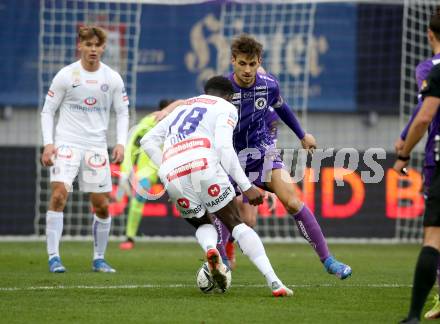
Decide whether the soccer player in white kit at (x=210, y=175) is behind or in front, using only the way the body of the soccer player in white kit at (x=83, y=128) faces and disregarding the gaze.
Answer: in front

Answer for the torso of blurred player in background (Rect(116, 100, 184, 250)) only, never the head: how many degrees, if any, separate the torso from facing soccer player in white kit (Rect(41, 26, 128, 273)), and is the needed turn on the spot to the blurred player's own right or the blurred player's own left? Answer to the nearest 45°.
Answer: approximately 45° to the blurred player's own right

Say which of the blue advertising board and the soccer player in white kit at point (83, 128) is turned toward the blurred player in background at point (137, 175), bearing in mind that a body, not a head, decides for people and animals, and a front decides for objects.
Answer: the blue advertising board

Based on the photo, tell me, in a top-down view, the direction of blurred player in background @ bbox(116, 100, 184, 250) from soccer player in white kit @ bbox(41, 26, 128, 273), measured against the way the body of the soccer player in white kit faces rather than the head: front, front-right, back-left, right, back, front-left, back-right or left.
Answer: back

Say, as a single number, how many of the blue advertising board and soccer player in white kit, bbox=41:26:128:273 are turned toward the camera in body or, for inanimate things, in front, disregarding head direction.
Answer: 2

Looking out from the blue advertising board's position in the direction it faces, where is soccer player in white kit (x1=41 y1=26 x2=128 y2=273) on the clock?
The soccer player in white kit is roughly at 12 o'clock from the blue advertising board.

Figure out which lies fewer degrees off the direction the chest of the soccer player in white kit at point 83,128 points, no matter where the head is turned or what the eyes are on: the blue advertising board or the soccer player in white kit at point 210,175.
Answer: the soccer player in white kit

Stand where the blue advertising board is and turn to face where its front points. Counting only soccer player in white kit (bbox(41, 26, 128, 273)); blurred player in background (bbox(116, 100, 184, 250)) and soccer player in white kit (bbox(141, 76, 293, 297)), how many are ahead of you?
3

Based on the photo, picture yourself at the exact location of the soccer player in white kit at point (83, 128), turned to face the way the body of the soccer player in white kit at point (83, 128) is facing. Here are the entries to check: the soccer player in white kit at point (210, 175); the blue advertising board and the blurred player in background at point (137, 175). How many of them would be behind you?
2

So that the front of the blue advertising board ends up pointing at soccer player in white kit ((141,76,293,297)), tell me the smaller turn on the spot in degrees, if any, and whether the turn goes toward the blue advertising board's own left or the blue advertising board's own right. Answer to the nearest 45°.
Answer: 0° — it already faces them

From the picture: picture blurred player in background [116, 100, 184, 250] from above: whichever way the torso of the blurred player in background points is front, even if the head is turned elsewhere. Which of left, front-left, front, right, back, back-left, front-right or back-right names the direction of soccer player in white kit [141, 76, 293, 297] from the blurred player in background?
front-right

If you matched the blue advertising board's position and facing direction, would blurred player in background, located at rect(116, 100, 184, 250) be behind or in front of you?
in front
